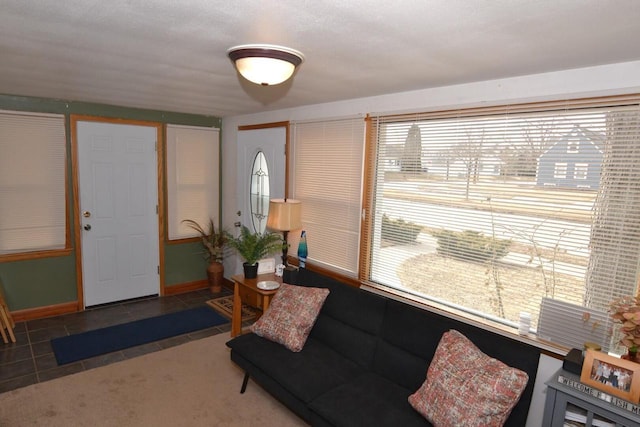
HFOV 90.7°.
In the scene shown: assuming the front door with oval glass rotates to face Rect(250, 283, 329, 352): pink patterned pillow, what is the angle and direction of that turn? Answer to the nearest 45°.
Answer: approximately 45° to its left

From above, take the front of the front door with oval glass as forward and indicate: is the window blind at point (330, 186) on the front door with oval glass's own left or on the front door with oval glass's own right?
on the front door with oval glass's own left

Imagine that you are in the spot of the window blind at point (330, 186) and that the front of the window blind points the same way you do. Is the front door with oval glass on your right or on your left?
on your right

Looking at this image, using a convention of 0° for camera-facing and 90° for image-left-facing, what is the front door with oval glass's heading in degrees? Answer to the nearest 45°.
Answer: approximately 45°

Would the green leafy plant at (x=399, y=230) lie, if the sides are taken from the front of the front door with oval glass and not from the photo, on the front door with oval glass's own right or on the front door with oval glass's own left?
on the front door with oval glass's own left

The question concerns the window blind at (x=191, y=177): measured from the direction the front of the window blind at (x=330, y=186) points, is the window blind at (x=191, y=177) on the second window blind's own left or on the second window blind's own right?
on the second window blind's own right
